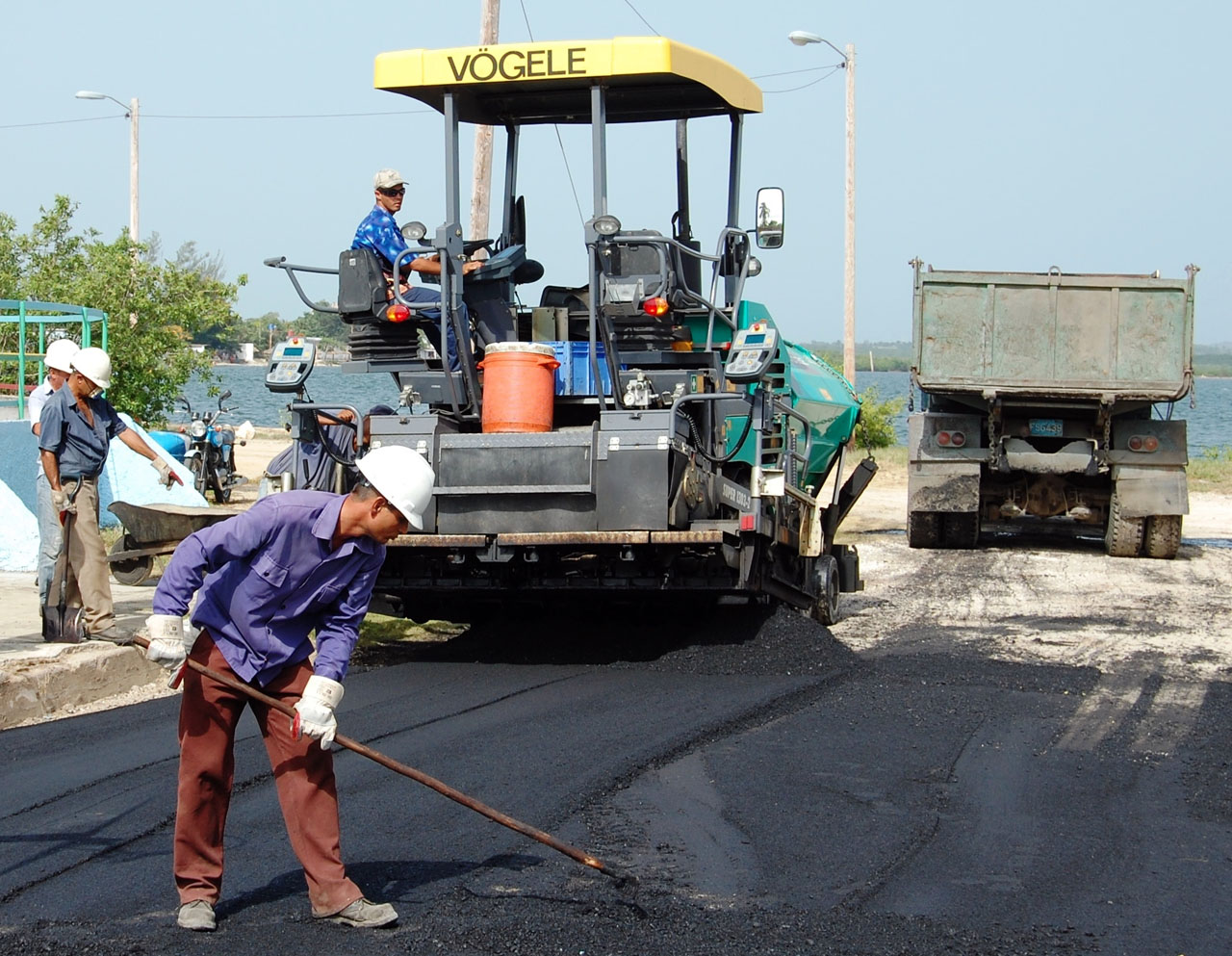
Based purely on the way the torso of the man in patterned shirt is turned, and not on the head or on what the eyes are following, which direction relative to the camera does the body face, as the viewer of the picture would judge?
to the viewer's right

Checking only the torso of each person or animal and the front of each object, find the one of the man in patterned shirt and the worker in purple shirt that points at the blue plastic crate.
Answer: the man in patterned shirt

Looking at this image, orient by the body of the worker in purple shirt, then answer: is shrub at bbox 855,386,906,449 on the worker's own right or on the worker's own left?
on the worker's own left

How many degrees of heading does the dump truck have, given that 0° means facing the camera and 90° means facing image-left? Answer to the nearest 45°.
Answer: approximately 180°

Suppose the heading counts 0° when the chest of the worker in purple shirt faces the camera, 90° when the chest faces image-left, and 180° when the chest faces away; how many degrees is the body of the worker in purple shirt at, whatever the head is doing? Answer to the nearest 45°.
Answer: approximately 315°

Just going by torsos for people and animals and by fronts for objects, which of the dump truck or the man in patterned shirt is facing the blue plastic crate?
the man in patterned shirt

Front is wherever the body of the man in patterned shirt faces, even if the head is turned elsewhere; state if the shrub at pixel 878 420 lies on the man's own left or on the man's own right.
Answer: on the man's own left

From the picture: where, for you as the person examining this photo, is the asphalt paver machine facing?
facing away from the viewer and to the right of the viewer

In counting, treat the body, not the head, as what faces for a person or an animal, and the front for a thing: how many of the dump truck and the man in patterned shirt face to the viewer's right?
1

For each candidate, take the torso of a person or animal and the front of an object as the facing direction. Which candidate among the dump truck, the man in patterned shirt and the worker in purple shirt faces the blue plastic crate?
the man in patterned shirt

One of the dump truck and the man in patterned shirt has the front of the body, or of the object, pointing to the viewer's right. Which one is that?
the man in patterned shirt

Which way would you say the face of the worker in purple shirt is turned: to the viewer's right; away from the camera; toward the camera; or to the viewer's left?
to the viewer's right

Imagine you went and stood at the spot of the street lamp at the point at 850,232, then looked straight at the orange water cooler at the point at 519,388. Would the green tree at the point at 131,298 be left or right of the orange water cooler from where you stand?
right

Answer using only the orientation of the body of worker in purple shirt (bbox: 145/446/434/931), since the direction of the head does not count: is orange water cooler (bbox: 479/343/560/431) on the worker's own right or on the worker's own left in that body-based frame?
on the worker's own left
